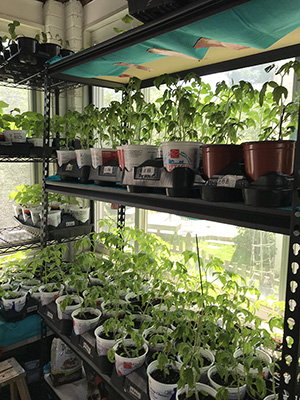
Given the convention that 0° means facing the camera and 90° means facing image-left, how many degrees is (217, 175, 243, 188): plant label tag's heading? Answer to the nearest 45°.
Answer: approximately 0°

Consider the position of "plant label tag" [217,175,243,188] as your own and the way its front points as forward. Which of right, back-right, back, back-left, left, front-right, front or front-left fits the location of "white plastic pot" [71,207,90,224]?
back-right

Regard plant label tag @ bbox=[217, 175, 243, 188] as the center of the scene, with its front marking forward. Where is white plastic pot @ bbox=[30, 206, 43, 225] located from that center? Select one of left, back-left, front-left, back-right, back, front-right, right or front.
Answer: back-right

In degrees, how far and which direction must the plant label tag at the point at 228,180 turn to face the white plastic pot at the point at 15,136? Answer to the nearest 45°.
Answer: approximately 135° to its right

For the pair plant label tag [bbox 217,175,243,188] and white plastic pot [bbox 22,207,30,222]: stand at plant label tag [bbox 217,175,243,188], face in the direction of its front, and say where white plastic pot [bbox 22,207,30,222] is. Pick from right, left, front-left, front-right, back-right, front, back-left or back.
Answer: back-right

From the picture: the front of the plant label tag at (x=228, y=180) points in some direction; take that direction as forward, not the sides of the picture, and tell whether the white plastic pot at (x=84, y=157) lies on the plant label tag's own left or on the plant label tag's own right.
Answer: on the plant label tag's own right

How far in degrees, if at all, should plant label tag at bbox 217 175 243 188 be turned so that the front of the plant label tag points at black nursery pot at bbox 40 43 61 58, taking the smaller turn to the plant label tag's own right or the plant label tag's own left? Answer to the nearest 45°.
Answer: approximately 135° to the plant label tag's own right

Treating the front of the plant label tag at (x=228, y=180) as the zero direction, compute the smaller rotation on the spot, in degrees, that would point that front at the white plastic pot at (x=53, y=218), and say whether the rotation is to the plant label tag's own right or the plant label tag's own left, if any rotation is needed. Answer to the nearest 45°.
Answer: approximately 135° to the plant label tag's own right
